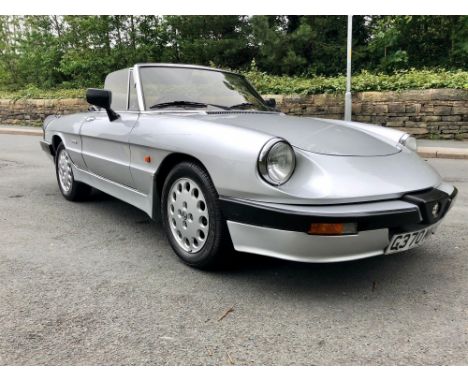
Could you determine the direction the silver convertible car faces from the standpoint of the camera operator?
facing the viewer and to the right of the viewer
